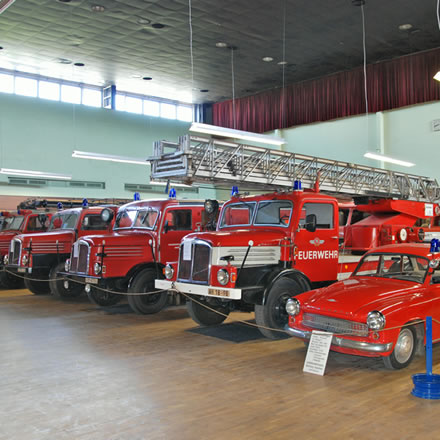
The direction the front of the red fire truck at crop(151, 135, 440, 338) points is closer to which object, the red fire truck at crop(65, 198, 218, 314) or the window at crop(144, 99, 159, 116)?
the red fire truck

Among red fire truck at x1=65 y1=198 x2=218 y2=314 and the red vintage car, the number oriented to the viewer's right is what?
0

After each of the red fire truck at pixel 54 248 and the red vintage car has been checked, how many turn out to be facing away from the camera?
0

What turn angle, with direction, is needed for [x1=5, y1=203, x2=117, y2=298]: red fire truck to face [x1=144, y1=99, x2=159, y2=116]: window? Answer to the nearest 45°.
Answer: approximately 135° to its right

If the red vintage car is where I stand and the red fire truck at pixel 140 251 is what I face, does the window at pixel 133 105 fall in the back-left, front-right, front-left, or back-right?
front-right

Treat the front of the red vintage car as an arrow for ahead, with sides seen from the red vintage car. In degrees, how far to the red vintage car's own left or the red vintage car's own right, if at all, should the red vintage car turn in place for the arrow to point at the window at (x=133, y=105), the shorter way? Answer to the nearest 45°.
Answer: approximately 90° to the red vintage car's own right

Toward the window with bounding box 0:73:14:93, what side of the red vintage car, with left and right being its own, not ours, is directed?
right

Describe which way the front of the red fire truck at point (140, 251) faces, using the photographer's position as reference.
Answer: facing the viewer and to the left of the viewer
